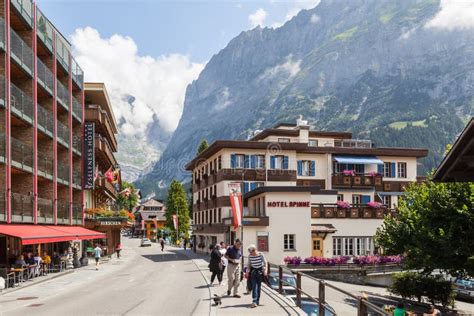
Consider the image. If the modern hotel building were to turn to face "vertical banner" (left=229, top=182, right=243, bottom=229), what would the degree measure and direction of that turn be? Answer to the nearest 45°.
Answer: approximately 45° to its left

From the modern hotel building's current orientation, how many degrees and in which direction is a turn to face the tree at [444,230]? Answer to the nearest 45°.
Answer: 0° — it already faces it

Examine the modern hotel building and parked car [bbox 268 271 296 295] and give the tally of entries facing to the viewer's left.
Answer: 0

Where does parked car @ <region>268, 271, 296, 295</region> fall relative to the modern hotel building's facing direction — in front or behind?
in front

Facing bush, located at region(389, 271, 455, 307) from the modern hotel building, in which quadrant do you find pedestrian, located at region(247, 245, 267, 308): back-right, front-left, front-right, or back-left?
front-right

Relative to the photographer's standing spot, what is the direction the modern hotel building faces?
facing the viewer and to the right of the viewer

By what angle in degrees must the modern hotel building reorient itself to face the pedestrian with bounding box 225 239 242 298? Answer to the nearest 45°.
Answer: approximately 45° to its right
